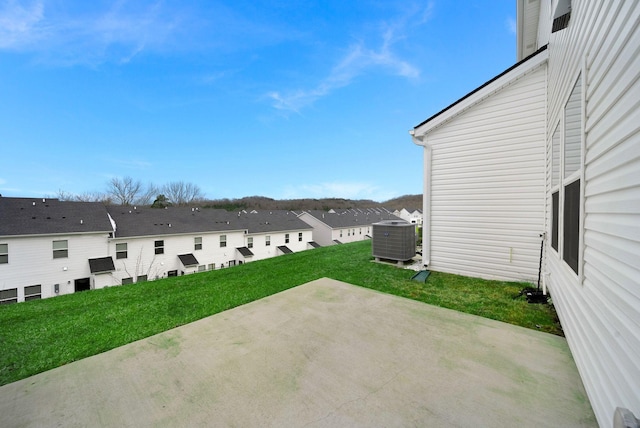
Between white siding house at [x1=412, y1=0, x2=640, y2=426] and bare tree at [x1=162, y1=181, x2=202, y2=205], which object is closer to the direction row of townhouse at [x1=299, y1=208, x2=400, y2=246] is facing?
the white siding house

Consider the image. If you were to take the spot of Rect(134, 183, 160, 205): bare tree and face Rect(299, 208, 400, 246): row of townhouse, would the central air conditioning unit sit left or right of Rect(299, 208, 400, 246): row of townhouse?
right

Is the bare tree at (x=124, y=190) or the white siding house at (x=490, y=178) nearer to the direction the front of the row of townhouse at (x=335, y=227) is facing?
the white siding house

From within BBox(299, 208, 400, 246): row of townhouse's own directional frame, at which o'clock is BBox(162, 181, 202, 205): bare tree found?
The bare tree is roughly at 5 o'clock from the row of townhouse.

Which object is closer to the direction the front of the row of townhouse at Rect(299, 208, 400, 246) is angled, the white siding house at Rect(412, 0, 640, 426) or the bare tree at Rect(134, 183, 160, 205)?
the white siding house

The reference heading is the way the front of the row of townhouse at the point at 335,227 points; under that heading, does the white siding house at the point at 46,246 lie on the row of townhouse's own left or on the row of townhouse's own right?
on the row of townhouse's own right

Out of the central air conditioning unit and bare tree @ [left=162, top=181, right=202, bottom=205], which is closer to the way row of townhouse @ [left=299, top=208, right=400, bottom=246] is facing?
the central air conditioning unit

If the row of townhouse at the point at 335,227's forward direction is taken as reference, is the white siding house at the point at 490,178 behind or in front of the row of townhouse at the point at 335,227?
in front

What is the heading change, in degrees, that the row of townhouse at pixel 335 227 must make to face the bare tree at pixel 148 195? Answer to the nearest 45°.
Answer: approximately 135° to its right

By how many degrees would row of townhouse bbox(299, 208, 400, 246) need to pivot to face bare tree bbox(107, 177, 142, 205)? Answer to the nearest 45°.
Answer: approximately 135° to its right

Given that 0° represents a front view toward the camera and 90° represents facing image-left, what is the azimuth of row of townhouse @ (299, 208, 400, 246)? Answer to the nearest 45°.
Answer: approximately 315°

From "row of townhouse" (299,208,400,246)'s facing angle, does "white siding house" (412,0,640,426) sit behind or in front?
in front

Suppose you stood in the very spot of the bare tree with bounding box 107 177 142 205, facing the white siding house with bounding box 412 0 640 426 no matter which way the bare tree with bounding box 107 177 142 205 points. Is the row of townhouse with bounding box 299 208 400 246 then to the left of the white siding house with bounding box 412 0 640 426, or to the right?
left
